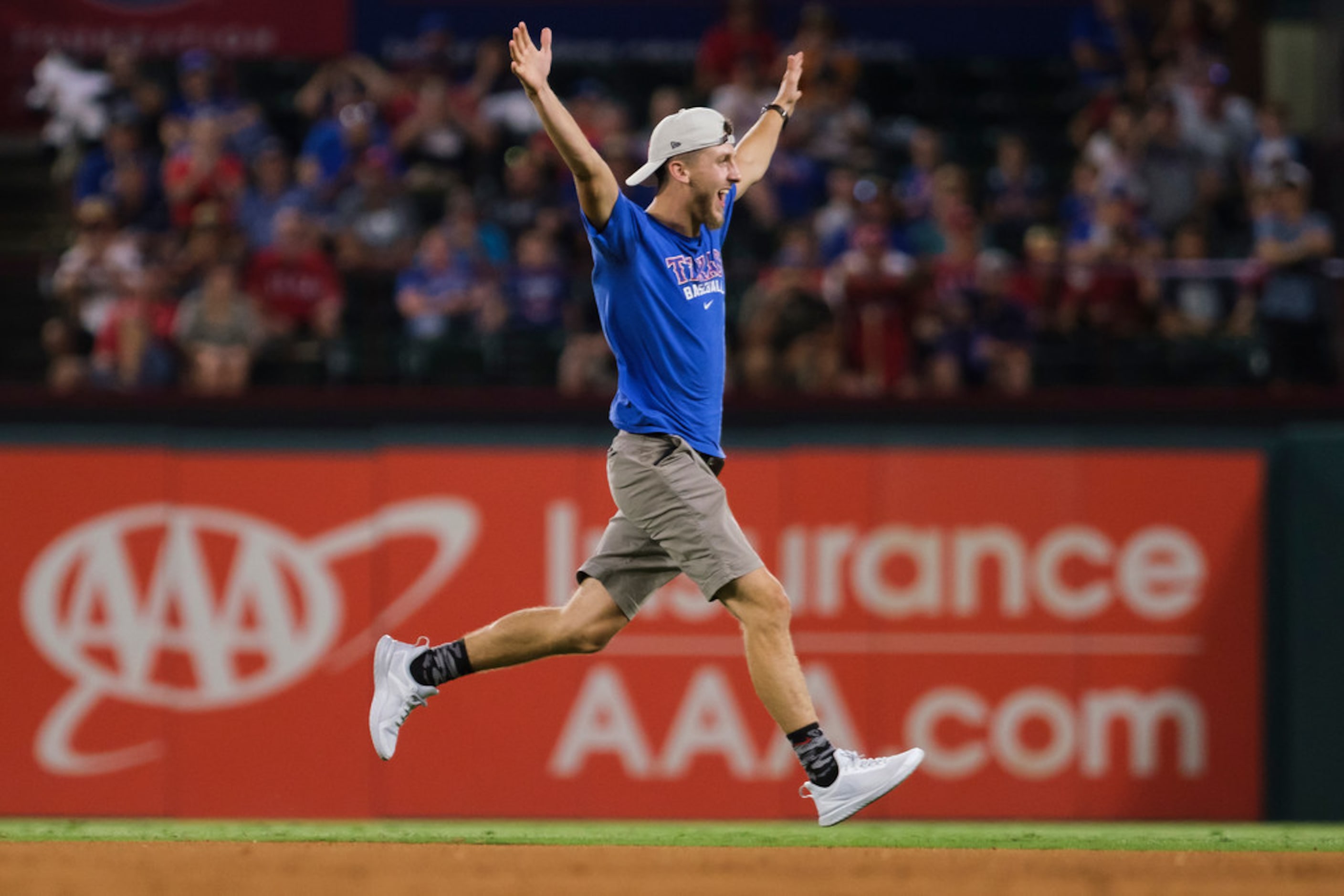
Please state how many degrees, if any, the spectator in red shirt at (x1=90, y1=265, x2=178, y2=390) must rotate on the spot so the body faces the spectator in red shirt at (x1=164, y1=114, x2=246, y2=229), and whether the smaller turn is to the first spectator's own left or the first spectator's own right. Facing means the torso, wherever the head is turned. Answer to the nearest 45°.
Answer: approximately 180°

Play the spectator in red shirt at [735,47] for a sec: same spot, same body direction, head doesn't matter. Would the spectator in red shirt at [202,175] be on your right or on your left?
on your right

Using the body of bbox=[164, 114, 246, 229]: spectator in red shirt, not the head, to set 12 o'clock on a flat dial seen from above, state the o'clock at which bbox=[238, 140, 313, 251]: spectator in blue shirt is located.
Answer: The spectator in blue shirt is roughly at 10 o'clock from the spectator in red shirt.

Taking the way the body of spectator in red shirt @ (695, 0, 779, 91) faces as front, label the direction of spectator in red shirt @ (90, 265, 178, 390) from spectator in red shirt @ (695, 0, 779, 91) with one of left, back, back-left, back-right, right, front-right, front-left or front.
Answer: front-right

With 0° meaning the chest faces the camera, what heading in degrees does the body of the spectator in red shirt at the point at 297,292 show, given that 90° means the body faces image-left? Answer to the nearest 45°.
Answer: approximately 0°

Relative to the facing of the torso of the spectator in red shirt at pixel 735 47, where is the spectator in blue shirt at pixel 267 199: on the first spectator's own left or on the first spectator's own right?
on the first spectator's own right

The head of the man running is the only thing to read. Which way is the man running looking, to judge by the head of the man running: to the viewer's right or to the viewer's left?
to the viewer's right
